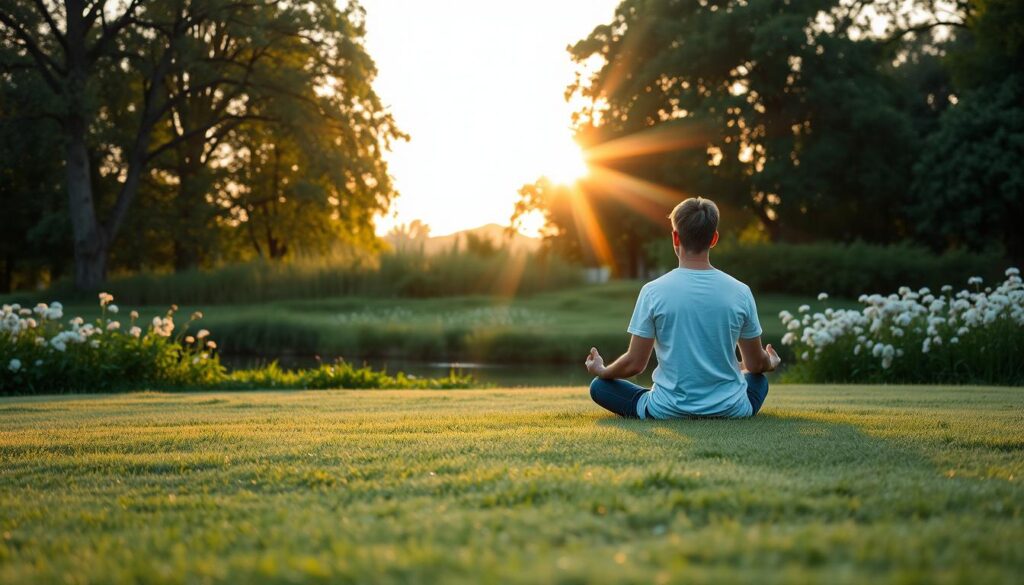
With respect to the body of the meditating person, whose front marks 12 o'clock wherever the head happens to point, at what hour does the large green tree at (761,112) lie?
The large green tree is roughly at 12 o'clock from the meditating person.

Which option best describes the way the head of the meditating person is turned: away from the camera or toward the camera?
away from the camera

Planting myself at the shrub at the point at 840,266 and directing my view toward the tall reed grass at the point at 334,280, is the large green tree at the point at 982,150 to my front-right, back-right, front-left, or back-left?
back-right

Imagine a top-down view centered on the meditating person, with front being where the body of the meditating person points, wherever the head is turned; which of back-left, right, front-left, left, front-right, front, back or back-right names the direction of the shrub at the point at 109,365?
front-left

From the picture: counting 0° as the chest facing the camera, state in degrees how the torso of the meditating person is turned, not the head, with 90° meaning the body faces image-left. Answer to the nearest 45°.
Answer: approximately 180°

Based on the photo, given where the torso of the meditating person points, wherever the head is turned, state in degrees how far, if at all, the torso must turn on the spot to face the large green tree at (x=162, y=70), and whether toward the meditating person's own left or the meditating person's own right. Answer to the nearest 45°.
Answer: approximately 45° to the meditating person's own left
